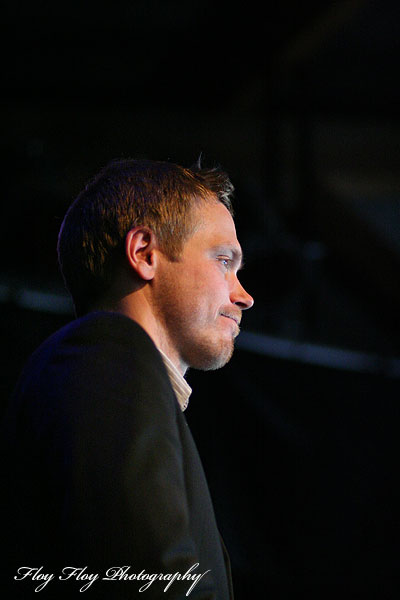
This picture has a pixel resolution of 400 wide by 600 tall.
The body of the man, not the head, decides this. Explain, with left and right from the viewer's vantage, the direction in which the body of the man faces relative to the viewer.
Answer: facing to the right of the viewer

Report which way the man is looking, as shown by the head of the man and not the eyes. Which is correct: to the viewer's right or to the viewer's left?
to the viewer's right
